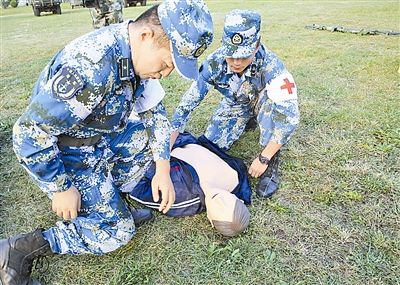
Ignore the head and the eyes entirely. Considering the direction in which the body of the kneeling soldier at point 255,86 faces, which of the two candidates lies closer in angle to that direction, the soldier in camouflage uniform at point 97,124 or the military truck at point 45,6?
the soldier in camouflage uniform

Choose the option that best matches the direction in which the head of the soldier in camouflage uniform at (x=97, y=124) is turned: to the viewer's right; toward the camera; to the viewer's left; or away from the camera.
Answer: to the viewer's right

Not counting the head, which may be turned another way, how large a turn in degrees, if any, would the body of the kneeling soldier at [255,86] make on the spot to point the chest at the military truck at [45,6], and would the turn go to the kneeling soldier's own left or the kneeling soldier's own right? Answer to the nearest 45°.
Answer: approximately 135° to the kneeling soldier's own right

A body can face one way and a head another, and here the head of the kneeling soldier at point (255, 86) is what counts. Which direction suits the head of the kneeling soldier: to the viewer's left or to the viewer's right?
to the viewer's left

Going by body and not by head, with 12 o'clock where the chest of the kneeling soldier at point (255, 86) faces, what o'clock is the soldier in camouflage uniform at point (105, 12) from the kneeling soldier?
The soldier in camouflage uniform is roughly at 5 o'clock from the kneeling soldier.

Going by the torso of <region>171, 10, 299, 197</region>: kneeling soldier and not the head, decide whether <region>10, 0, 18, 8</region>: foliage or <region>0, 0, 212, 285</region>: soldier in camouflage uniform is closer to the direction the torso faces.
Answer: the soldier in camouflage uniform

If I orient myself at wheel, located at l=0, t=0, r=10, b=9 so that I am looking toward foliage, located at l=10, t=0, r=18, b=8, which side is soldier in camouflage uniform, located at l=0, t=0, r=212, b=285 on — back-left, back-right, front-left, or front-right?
front-right

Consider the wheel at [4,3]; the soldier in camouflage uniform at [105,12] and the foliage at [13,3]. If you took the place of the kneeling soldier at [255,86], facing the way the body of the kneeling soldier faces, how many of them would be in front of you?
0

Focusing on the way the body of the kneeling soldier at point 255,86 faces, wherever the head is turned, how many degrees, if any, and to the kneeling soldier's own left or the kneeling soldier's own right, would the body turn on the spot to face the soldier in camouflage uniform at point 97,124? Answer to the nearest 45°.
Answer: approximately 45° to the kneeling soldier's own right

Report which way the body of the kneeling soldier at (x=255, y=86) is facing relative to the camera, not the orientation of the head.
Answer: toward the camera

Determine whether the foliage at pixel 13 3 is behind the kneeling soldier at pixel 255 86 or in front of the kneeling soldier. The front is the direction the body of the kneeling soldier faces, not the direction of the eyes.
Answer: behind

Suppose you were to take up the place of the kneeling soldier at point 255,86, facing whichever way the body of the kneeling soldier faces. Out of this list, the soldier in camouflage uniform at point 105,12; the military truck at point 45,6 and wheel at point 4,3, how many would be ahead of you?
0

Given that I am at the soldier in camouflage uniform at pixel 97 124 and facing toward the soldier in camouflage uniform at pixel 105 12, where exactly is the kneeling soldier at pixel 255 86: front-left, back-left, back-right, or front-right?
front-right

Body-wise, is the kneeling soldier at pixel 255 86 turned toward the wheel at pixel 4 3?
no
